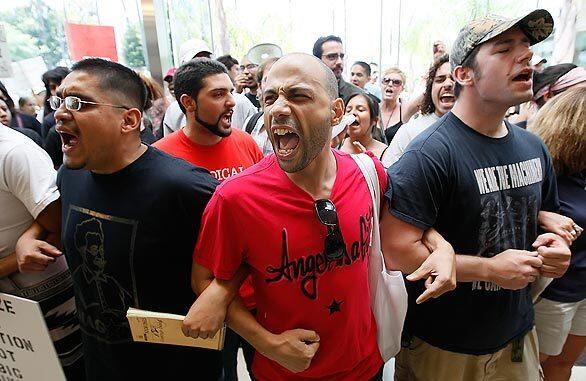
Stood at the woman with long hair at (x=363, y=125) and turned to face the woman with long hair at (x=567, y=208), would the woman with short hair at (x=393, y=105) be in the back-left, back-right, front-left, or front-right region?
back-left

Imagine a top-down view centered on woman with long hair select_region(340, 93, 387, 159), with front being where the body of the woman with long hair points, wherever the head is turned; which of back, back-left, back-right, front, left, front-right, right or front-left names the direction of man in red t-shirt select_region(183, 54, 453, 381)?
front-left

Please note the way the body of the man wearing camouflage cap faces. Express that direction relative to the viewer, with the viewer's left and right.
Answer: facing the viewer and to the right of the viewer

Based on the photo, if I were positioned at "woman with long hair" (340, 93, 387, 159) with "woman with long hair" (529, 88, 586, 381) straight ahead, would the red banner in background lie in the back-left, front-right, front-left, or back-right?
back-right

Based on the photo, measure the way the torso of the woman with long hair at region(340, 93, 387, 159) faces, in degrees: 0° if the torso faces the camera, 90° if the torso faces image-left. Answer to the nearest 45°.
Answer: approximately 45°

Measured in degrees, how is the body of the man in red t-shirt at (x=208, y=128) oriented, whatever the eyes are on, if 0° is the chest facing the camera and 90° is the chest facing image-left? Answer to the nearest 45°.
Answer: approximately 315°

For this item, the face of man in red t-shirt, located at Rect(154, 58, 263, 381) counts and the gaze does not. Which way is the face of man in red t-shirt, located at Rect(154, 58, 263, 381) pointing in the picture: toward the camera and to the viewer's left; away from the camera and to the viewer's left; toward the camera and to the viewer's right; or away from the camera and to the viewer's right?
toward the camera and to the viewer's right
